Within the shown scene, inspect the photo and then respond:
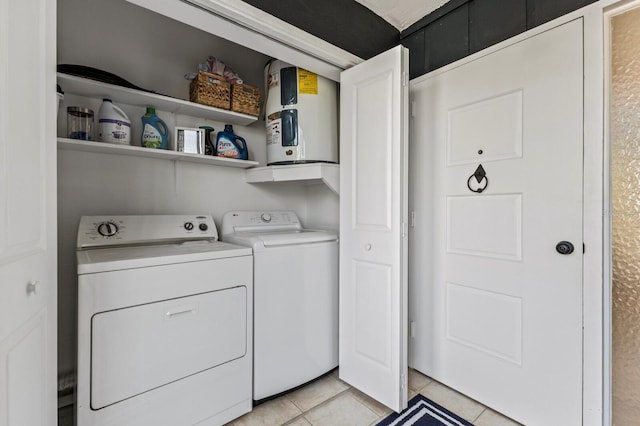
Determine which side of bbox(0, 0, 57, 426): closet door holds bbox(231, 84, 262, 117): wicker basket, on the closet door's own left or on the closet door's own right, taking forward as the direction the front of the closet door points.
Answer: on the closet door's own left

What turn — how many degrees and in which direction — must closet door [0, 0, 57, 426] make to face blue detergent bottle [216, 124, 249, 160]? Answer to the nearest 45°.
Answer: approximately 90° to its left

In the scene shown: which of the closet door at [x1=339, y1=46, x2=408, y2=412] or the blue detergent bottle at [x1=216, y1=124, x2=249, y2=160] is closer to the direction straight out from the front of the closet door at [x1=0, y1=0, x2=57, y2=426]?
the closet door

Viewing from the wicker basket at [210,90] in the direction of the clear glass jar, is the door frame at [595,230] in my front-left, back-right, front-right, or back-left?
back-left

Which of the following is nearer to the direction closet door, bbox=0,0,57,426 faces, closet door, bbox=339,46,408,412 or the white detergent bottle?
the closet door

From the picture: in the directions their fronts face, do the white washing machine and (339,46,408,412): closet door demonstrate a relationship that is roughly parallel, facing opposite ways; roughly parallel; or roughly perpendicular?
roughly perpendicular

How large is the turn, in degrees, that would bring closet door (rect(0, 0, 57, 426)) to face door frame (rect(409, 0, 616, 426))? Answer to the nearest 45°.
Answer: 0° — it already faces it

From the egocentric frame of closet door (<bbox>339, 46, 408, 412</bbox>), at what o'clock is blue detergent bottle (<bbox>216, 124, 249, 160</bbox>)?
The blue detergent bottle is roughly at 2 o'clock from the closet door.

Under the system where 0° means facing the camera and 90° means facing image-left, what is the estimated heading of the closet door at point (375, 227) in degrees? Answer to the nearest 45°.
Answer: approximately 45°
